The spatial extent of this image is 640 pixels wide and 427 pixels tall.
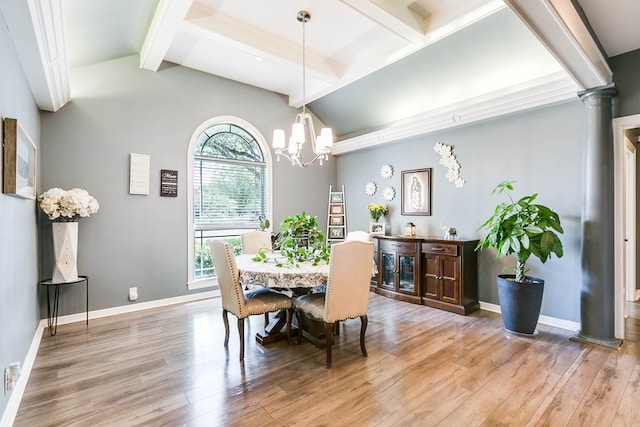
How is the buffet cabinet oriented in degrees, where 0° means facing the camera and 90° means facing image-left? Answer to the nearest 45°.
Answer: approximately 45°

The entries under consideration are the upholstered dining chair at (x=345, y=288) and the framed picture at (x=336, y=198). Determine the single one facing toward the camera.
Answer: the framed picture

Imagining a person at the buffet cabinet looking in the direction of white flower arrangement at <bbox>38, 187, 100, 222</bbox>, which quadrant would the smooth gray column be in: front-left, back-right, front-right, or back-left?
back-left

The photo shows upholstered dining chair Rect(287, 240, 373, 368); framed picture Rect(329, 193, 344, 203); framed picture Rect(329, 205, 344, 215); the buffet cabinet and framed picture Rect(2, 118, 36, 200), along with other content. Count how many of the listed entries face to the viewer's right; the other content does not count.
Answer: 1

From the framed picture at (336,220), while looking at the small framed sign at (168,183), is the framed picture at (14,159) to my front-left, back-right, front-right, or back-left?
front-left

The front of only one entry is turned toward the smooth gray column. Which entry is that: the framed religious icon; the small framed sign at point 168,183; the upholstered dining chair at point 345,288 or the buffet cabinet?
the small framed sign

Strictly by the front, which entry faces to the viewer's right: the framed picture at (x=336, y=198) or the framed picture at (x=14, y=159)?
the framed picture at (x=14, y=159)

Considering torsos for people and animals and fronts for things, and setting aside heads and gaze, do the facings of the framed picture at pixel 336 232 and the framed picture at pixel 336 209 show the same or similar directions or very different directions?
same or similar directions

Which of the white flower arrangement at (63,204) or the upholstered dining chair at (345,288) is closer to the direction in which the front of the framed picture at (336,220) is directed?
the upholstered dining chair

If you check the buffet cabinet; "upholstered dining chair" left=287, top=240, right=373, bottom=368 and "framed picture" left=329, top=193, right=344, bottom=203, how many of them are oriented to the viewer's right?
0

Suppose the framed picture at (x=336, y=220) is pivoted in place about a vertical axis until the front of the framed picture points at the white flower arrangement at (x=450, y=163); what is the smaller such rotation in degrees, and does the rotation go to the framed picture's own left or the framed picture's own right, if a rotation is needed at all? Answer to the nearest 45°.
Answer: approximately 45° to the framed picture's own left

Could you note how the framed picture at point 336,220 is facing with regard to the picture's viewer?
facing the viewer

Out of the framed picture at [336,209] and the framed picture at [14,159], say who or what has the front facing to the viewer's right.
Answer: the framed picture at [14,159]

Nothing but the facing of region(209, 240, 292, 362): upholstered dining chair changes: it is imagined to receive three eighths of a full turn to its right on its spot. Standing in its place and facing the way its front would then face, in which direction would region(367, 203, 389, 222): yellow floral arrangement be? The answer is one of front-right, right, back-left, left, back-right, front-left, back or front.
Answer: back-left

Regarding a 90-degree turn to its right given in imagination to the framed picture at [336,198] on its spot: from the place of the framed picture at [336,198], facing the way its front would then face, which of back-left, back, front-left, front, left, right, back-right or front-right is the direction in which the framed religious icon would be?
back-left

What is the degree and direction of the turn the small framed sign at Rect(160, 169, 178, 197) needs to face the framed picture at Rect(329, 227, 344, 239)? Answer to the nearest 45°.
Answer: approximately 45° to its left

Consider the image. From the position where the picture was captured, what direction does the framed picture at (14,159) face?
facing to the right of the viewer

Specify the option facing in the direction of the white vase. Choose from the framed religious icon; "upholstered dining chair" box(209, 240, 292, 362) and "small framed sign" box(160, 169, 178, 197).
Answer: the framed religious icon

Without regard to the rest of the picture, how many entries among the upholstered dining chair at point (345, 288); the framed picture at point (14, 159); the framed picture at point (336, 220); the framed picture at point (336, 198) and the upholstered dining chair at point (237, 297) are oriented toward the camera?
2

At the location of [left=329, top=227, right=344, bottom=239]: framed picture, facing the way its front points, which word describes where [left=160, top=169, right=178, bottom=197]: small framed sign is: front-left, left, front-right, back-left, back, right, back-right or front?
front-right
